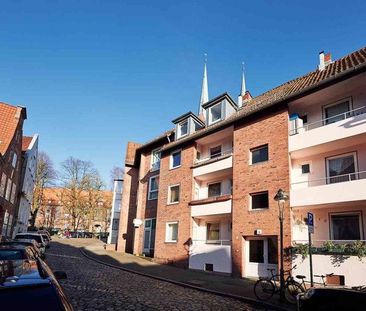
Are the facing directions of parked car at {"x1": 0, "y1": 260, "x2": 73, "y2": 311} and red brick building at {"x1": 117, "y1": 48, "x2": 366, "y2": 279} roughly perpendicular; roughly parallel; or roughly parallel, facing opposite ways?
roughly perpendicular

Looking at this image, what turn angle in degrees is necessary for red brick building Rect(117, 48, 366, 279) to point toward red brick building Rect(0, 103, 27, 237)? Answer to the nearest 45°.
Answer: approximately 45° to its right

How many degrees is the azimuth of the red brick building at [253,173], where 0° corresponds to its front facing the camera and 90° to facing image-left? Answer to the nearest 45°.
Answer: approximately 45°

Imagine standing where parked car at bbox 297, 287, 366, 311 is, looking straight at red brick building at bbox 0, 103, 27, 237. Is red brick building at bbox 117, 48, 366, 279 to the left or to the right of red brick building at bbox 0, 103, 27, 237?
right
